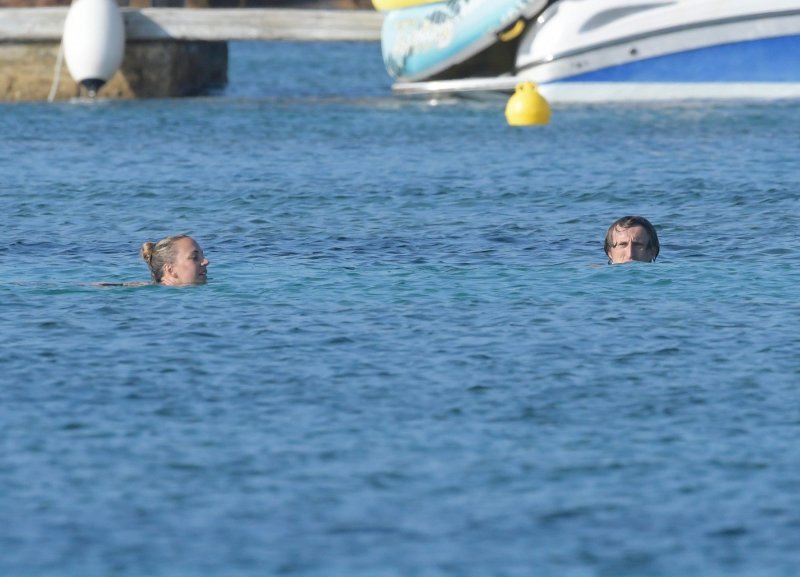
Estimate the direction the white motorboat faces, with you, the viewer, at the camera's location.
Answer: facing to the right of the viewer

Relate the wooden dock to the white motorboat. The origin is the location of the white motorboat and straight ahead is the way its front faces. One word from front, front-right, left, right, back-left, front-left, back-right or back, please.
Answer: back

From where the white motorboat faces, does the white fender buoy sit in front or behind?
behind
